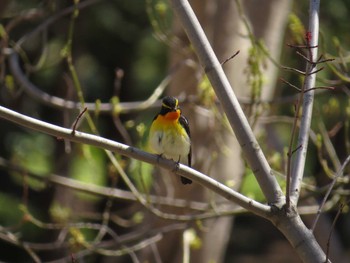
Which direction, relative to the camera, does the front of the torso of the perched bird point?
toward the camera
